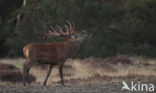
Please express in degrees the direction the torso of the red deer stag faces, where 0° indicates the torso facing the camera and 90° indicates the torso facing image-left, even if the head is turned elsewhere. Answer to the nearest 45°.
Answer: approximately 270°
